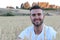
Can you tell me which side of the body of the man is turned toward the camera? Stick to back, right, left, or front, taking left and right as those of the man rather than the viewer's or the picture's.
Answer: front
